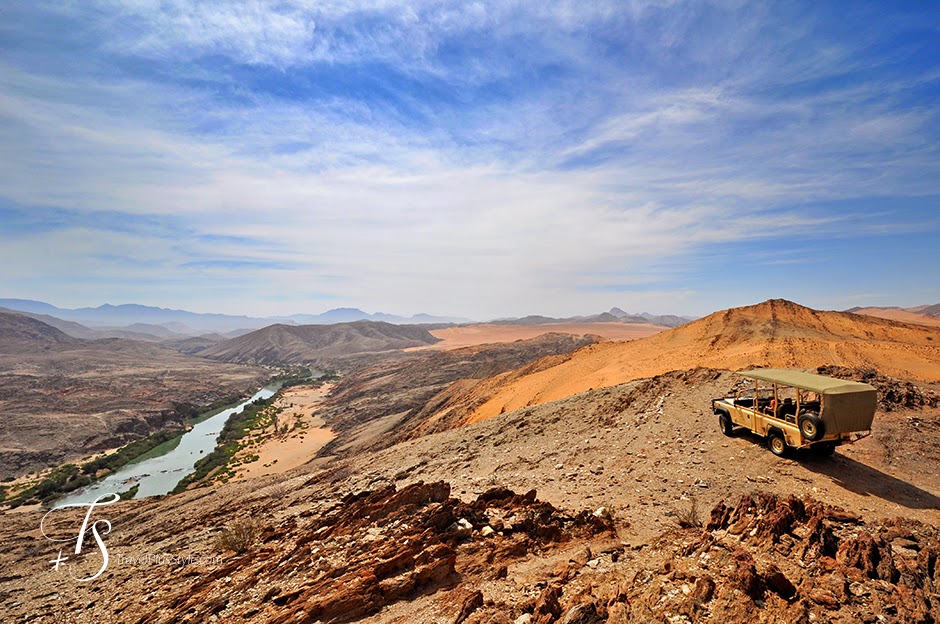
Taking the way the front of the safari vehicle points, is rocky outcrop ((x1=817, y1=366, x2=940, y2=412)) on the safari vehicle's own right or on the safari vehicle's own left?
on the safari vehicle's own right

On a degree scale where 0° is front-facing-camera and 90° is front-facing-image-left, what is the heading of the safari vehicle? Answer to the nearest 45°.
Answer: approximately 135°
